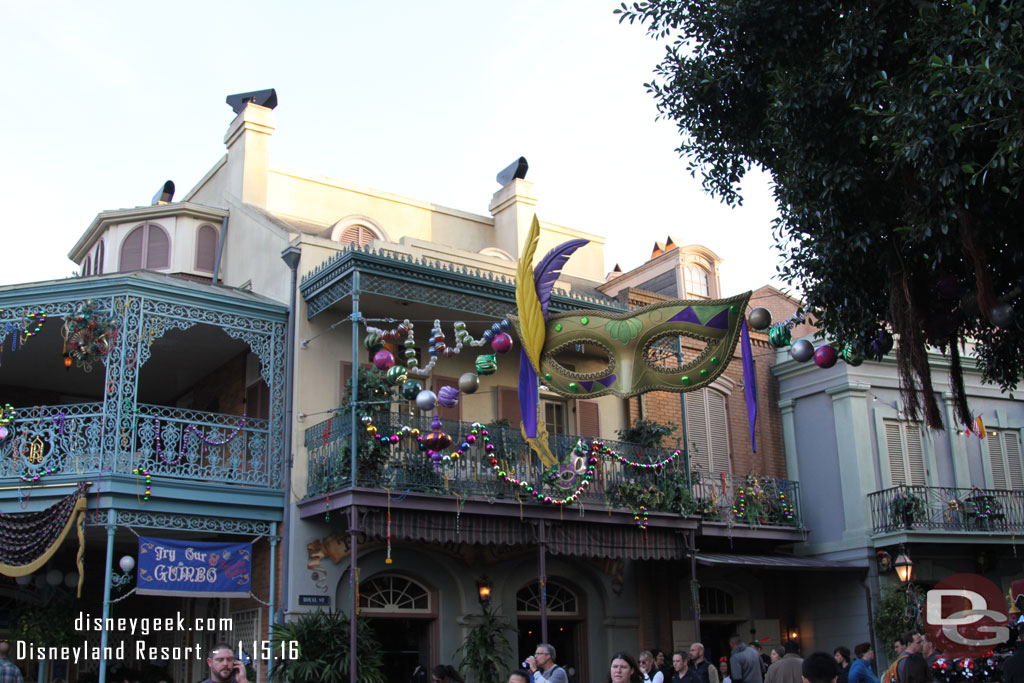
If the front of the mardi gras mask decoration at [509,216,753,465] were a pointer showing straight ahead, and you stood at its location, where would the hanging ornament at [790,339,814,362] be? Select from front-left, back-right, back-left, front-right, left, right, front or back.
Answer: left

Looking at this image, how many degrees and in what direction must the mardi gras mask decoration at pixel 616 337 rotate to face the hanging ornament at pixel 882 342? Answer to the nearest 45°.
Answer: approximately 45° to its left

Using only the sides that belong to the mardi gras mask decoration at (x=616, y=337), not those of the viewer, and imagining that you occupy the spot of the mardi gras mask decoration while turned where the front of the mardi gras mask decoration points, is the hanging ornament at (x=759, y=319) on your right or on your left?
on your left

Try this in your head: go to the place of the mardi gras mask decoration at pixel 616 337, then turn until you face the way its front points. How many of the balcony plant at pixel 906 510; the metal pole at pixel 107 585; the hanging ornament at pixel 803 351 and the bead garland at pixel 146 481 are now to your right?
2

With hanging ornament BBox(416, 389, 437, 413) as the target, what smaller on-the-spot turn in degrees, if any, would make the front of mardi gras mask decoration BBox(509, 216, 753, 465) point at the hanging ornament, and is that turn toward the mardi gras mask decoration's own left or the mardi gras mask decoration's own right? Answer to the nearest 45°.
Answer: approximately 135° to the mardi gras mask decoration's own right

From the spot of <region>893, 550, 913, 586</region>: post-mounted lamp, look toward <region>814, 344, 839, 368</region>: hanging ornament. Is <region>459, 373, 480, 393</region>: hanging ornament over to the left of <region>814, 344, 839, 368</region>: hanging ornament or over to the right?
right

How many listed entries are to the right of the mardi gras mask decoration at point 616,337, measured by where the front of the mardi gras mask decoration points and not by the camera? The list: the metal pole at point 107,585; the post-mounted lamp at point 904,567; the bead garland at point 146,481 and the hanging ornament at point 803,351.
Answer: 2

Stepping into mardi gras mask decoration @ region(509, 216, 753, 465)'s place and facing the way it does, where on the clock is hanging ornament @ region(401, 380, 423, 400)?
The hanging ornament is roughly at 4 o'clock from the mardi gras mask decoration.

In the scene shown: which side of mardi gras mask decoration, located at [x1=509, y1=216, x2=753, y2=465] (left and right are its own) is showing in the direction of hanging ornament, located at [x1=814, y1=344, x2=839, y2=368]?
left

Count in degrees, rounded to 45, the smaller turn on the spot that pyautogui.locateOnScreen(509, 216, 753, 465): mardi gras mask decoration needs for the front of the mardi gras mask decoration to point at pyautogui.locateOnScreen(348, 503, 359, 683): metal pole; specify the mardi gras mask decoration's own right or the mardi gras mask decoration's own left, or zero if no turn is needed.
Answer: approximately 135° to the mardi gras mask decoration's own right

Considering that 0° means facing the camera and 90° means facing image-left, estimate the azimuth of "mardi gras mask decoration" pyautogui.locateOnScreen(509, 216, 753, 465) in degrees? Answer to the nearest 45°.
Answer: approximately 0°
